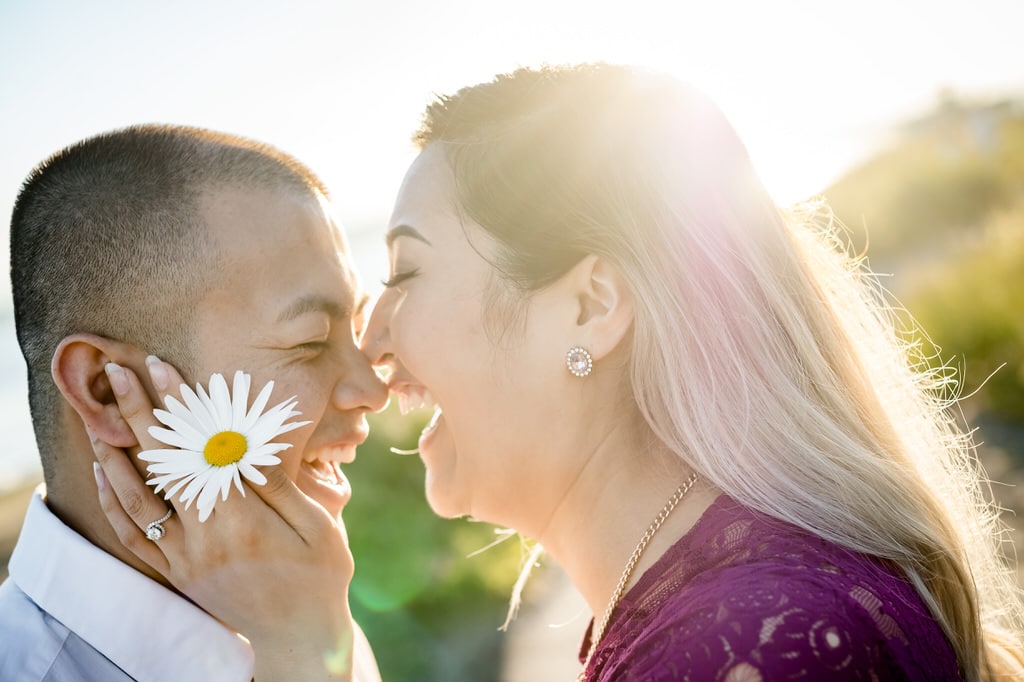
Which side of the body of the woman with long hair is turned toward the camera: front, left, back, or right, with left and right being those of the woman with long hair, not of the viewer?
left

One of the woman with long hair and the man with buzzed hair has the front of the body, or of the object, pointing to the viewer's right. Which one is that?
the man with buzzed hair

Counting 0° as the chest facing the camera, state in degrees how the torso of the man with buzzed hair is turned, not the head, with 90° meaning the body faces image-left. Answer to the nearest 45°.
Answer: approximately 270°

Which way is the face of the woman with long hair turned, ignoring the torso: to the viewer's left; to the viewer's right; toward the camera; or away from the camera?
to the viewer's left

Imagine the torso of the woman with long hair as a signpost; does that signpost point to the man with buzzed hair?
yes

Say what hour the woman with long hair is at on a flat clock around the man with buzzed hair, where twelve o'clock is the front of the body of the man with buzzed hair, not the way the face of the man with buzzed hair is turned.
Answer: The woman with long hair is roughly at 1 o'clock from the man with buzzed hair.

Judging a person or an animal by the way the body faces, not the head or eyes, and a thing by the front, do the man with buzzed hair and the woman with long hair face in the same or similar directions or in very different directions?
very different directions

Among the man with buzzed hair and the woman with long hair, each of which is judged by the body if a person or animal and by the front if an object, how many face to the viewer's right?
1
